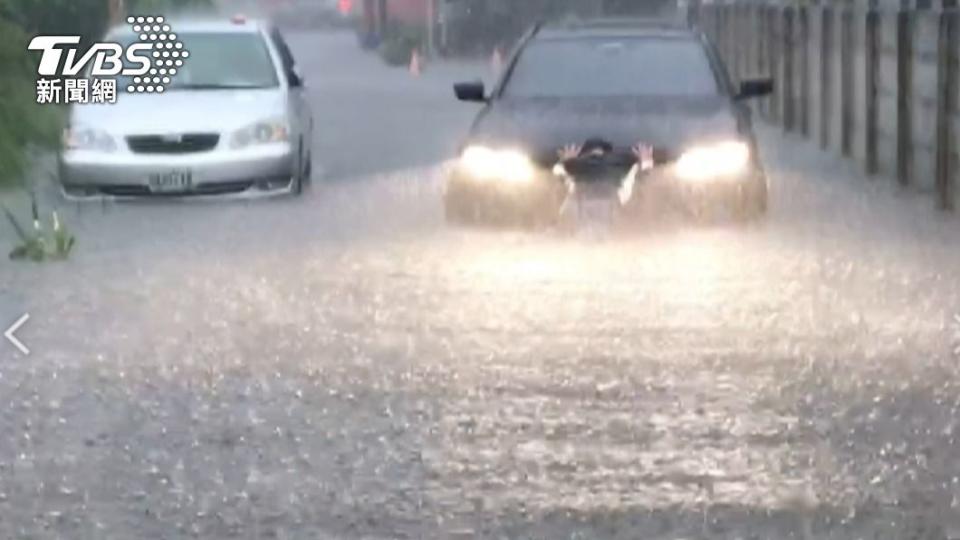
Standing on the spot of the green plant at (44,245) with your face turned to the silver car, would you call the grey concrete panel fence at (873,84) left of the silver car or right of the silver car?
right

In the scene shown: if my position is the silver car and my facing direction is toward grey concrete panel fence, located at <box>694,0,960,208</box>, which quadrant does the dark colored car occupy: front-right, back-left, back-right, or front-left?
front-right

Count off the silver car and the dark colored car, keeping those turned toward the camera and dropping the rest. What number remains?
2

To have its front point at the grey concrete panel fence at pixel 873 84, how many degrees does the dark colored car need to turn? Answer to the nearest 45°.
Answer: approximately 135° to its left

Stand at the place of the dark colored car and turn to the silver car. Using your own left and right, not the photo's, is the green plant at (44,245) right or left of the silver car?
left

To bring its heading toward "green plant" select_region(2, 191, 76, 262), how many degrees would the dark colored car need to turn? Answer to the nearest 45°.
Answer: approximately 90° to its right

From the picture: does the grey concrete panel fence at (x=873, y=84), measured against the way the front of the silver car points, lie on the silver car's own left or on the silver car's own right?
on the silver car's own left

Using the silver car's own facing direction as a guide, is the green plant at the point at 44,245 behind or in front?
in front

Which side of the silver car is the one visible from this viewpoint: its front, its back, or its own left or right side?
front

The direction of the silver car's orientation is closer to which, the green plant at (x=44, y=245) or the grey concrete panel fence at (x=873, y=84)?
the green plant

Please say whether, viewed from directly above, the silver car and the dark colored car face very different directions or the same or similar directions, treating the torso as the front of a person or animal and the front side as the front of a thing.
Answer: same or similar directions

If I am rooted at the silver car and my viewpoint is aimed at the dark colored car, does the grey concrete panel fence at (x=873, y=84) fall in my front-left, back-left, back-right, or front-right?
front-left

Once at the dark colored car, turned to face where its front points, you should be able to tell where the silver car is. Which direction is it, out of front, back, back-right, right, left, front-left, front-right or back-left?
back-right

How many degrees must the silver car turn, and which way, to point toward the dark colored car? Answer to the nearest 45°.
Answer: approximately 45° to its left
